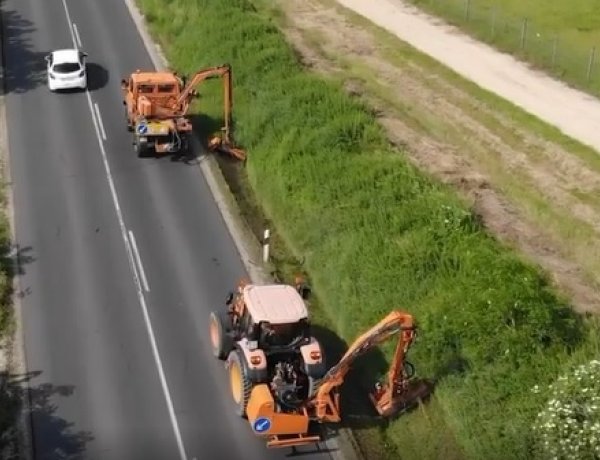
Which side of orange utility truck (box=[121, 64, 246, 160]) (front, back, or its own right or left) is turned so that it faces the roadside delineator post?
back

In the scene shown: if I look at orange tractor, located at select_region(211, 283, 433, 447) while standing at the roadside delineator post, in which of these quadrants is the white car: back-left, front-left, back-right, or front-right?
back-right

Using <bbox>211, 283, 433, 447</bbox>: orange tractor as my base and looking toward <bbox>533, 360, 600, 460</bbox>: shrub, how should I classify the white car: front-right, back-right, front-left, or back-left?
back-left

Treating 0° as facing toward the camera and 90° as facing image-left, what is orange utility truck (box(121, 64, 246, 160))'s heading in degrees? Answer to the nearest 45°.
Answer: approximately 180°

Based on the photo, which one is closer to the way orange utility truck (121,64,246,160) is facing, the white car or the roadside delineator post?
the white car

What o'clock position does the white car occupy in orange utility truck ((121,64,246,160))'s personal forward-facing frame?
The white car is roughly at 11 o'clock from the orange utility truck.

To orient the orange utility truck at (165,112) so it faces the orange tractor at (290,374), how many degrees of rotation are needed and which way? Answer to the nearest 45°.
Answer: approximately 180°
